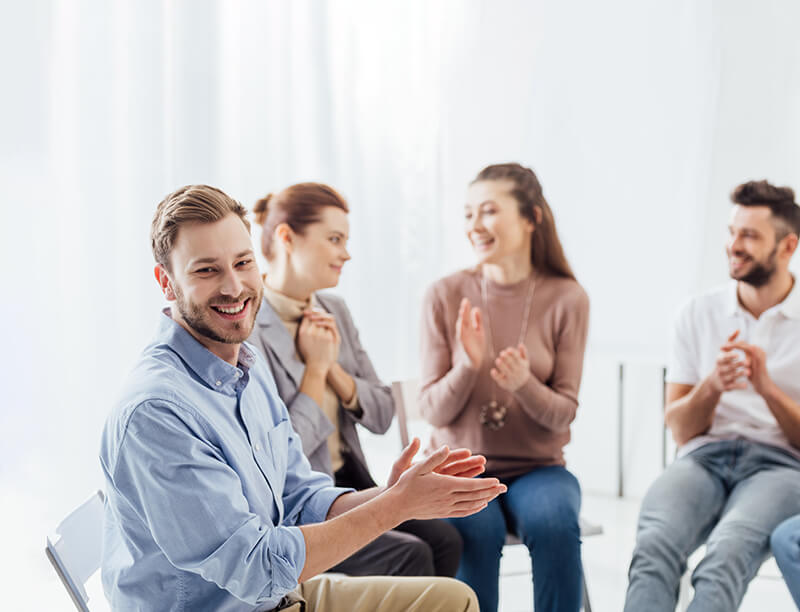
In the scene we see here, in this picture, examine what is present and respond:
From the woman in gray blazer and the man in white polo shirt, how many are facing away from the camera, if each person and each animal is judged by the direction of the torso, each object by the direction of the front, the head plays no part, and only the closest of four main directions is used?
0

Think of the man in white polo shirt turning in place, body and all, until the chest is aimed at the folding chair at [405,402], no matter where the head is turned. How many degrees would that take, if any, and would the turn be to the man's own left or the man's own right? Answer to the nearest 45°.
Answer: approximately 45° to the man's own right

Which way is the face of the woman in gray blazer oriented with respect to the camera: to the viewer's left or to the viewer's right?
to the viewer's right

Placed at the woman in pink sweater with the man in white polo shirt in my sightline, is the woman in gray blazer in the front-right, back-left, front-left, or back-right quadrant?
back-right

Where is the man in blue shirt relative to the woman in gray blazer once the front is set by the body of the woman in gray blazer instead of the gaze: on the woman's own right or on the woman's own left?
on the woman's own right

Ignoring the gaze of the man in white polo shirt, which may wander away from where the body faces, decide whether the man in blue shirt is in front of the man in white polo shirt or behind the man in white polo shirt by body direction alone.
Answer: in front

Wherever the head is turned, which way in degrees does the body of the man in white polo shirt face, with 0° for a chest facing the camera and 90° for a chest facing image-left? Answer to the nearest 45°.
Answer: approximately 45°

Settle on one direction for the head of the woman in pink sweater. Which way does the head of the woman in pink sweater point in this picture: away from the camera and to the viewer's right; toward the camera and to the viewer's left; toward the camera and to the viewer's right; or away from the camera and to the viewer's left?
toward the camera and to the viewer's left

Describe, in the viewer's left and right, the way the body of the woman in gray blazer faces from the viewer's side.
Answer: facing the viewer and to the right of the viewer
